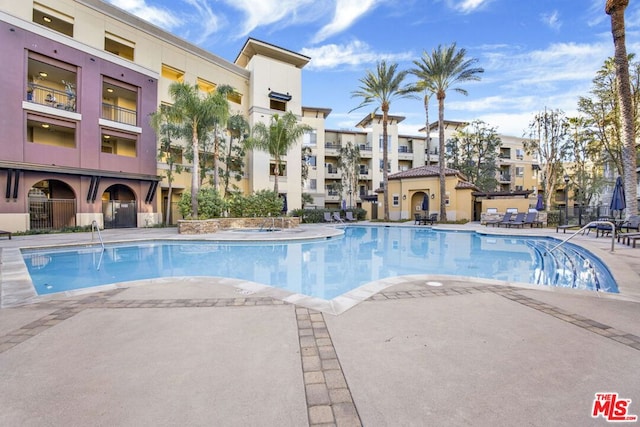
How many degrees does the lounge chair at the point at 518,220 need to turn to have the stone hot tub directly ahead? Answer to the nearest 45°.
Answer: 0° — it already faces it

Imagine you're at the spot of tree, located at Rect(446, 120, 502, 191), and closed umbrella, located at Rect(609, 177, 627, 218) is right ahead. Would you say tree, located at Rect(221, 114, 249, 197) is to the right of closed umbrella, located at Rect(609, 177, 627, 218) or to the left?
right

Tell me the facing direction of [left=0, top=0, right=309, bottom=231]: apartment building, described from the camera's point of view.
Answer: facing the viewer and to the right of the viewer

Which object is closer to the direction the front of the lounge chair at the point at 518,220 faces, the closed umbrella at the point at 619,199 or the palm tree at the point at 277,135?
the palm tree

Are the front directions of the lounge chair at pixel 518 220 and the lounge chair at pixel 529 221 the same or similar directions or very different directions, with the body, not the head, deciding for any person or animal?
same or similar directions

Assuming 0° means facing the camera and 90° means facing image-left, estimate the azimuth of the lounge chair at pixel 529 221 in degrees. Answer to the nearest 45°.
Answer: approximately 45°

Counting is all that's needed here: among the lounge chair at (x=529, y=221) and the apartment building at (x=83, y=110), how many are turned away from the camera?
0

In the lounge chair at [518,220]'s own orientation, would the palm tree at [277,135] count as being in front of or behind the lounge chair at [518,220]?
in front

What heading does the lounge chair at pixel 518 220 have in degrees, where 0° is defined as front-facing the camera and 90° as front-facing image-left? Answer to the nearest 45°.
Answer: approximately 45°
